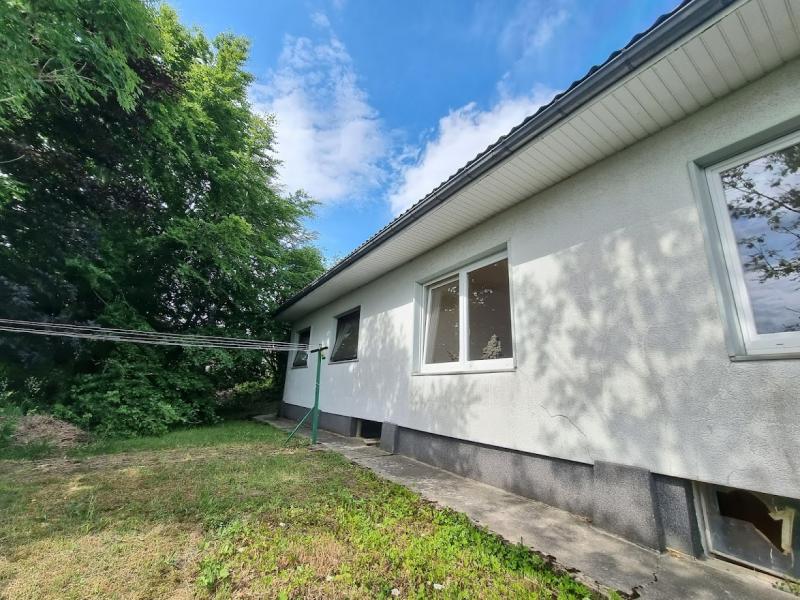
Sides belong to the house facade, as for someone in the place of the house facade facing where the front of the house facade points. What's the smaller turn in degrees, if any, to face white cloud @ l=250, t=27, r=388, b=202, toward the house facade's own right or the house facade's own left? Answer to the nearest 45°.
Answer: approximately 90° to the house facade's own right

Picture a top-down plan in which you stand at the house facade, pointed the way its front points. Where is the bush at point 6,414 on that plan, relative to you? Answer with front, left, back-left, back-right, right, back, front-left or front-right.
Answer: front-right

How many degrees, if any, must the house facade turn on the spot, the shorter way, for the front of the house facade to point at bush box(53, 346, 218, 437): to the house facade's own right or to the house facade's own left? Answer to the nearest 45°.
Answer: approximately 45° to the house facade's own right

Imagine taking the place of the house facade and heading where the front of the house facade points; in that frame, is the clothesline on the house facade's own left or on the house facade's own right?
on the house facade's own right
